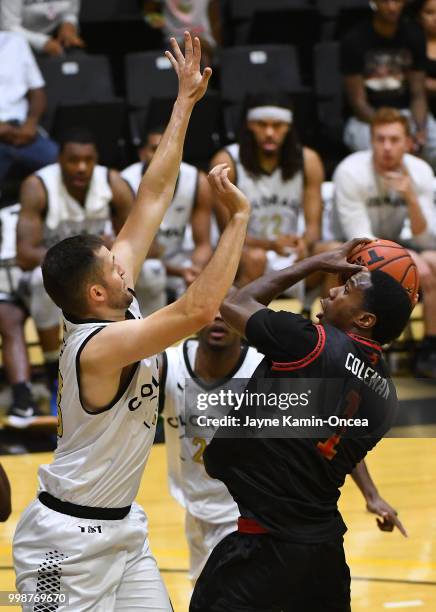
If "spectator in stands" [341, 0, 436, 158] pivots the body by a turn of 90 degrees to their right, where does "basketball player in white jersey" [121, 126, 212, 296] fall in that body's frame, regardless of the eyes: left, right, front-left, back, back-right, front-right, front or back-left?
front-left

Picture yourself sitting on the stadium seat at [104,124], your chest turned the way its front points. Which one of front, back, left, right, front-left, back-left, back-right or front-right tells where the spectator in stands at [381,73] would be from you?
left

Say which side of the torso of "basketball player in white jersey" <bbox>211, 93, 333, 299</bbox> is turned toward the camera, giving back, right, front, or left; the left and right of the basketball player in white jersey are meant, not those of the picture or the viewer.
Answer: front

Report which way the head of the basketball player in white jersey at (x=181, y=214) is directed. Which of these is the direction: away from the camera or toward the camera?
toward the camera

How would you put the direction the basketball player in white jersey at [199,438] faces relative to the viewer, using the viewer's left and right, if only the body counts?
facing the viewer

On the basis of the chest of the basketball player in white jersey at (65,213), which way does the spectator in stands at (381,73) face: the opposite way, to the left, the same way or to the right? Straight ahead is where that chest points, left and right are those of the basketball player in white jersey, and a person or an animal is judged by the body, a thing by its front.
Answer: the same way

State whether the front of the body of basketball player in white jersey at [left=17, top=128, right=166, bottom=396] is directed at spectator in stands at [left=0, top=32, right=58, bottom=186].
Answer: no

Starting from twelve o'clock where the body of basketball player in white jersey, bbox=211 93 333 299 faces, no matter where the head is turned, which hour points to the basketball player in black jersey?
The basketball player in black jersey is roughly at 12 o'clock from the basketball player in white jersey.

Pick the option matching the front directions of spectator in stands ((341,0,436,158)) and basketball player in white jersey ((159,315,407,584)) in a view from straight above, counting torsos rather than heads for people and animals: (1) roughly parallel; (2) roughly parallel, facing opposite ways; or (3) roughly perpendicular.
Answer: roughly parallel

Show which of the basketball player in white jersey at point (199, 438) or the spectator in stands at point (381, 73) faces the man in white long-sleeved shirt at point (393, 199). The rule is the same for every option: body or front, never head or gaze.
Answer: the spectator in stands

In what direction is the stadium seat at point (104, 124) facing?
toward the camera

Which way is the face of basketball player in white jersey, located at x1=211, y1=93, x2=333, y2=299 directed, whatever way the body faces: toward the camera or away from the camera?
toward the camera

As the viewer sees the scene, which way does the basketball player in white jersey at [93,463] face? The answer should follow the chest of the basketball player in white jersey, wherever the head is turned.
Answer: to the viewer's right

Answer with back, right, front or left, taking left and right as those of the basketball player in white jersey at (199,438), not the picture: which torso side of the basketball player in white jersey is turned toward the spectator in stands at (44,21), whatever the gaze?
back

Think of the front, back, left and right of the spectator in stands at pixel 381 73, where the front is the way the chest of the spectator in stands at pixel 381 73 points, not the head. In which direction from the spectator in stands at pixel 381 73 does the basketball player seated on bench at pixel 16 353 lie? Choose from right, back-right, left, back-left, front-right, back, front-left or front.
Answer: front-right

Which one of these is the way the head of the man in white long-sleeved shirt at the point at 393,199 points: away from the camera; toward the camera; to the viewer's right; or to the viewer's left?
toward the camera

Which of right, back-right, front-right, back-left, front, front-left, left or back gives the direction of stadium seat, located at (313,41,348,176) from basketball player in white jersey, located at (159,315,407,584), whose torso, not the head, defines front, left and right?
back

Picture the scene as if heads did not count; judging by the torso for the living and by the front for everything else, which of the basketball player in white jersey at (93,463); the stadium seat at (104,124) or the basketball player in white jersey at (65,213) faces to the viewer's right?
the basketball player in white jersey at (93,463)

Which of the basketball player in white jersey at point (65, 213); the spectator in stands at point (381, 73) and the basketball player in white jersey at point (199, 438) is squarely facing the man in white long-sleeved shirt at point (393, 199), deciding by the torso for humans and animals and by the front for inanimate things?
the spectator in stands

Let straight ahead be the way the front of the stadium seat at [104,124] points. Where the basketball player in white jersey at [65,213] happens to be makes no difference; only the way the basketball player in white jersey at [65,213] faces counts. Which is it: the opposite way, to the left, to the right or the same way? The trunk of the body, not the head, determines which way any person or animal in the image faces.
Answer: the same way
